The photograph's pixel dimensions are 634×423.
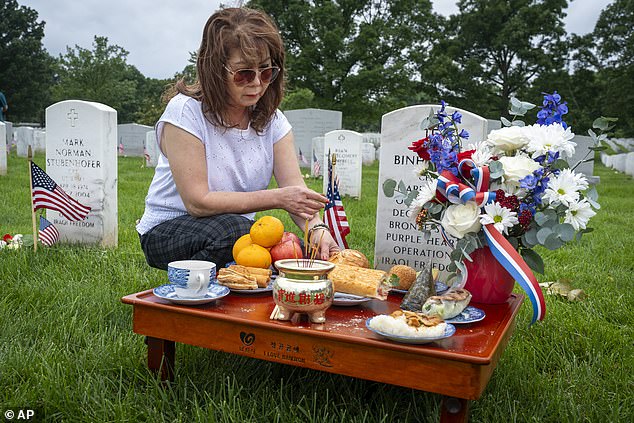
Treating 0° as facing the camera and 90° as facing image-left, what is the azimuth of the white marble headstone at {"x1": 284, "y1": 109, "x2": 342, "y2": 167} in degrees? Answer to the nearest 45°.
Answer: approximately 0°

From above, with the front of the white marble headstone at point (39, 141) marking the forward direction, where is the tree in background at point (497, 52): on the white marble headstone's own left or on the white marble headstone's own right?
on the white marble headstone's own left

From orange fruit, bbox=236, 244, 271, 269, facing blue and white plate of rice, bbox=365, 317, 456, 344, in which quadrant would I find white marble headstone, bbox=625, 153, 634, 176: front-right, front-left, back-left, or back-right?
back-left

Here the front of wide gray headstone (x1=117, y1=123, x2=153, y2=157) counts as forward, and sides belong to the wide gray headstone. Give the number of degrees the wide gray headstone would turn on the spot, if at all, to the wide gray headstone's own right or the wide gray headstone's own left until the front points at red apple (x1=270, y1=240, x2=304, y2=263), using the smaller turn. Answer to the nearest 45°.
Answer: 0° — it already faces it

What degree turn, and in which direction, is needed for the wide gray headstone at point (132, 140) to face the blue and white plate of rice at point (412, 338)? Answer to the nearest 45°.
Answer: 0° — it already faces it

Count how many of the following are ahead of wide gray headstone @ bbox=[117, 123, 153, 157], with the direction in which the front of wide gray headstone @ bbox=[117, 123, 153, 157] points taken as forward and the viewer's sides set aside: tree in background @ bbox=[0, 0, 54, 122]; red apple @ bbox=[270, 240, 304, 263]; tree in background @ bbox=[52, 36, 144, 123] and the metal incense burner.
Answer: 2

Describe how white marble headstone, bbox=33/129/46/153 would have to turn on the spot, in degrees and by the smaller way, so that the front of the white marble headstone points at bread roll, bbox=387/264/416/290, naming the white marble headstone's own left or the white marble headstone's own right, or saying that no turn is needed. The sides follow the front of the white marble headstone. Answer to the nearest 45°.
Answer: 0° — it already faces it

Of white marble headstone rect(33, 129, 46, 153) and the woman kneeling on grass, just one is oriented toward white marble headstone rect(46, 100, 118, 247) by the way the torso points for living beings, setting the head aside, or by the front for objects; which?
white marble headstone rect(33, 129, 46, 153)

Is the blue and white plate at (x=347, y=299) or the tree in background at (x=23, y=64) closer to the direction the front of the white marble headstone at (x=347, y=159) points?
the blue and white plate

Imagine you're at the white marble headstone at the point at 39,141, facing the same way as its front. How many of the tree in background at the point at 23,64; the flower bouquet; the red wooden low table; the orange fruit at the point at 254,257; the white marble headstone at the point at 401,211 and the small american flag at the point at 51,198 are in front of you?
5

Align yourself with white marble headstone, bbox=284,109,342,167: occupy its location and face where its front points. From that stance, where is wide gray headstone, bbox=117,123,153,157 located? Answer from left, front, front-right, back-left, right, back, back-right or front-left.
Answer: back-right
